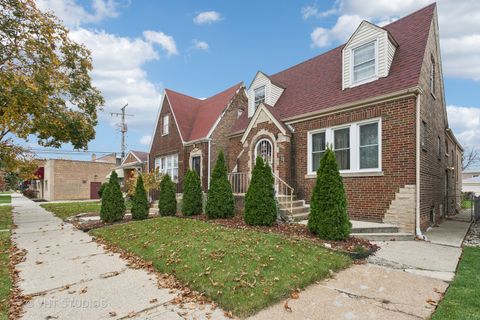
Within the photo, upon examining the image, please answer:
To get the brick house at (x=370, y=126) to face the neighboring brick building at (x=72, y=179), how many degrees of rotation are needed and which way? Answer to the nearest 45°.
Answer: approximately 90° to its right

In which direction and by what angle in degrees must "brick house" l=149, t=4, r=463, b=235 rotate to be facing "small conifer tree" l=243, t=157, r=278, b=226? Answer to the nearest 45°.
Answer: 0° — it already faces it

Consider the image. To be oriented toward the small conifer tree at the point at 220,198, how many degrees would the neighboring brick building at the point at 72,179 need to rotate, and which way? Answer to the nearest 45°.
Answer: approximately 90° to its left

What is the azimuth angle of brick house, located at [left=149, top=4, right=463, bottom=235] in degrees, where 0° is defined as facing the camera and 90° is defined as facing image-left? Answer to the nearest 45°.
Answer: approximately 45°

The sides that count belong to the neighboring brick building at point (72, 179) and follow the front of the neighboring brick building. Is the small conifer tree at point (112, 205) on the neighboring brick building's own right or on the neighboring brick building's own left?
on the neighboring brick building's own left

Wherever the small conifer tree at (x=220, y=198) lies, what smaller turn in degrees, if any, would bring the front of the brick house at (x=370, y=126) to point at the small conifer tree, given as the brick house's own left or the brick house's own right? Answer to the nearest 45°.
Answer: approximately 45° to the brick house's own right
